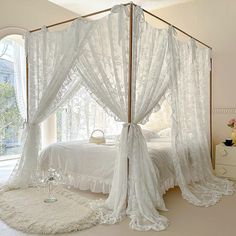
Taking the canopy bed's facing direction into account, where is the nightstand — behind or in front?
behind

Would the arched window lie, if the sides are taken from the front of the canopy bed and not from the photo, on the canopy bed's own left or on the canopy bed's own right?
on the canopy bed's own right

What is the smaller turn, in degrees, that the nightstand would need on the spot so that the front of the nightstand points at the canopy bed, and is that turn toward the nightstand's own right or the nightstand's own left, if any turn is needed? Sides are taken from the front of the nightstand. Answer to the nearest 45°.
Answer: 0° — it already faces it

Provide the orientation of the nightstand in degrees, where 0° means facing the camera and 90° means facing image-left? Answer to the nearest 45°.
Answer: approximately 45°

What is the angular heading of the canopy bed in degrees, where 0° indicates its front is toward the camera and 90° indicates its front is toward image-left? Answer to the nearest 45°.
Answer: approximately 45°
